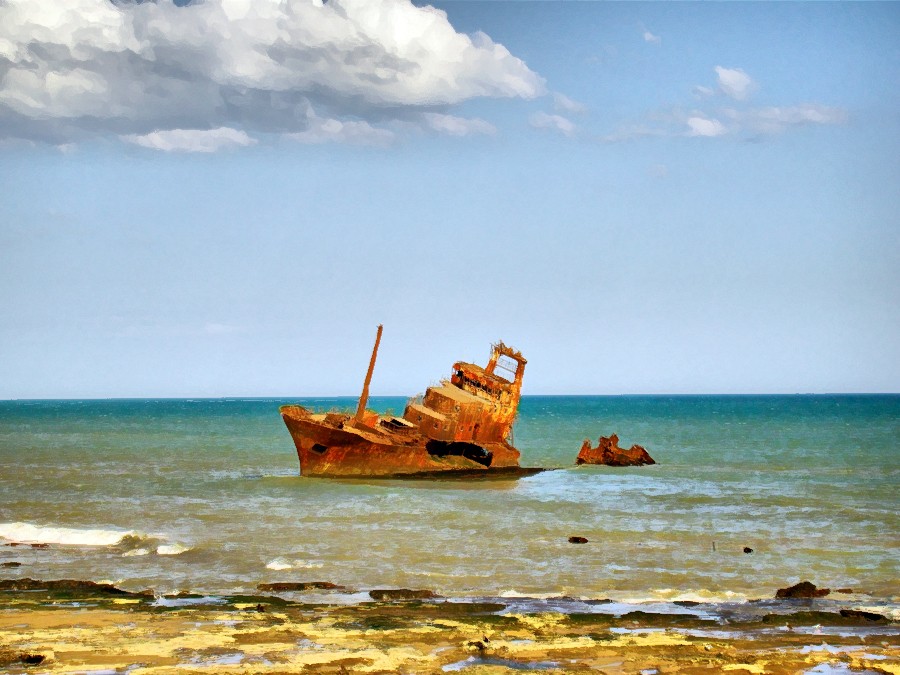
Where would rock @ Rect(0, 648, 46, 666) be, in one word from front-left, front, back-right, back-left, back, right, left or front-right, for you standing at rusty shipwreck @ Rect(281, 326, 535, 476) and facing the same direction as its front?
left

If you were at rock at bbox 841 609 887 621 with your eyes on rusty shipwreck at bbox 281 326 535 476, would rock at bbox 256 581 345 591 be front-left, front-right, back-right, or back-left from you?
front-left

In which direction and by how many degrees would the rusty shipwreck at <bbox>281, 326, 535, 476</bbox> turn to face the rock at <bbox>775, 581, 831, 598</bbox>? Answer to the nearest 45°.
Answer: approximately 90° to its left

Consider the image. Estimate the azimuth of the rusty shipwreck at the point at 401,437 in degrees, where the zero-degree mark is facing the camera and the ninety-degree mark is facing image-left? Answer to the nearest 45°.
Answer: approximately 90°

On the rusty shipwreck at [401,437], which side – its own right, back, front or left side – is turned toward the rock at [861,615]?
left

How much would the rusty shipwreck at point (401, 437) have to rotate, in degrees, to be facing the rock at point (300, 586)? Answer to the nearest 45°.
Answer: approximately 90° to its left

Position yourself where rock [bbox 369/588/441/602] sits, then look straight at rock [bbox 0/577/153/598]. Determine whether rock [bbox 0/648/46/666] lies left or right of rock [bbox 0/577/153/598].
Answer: left
